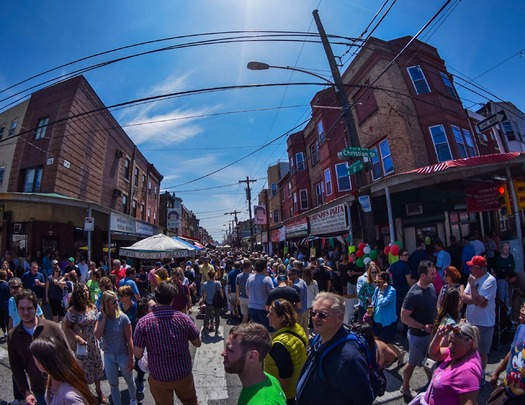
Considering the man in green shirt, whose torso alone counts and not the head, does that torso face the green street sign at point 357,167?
no

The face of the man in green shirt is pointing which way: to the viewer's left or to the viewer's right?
to the viewer's left

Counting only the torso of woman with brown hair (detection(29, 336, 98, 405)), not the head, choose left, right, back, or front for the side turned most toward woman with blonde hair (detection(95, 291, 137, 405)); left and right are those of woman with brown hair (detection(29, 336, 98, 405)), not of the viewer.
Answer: right

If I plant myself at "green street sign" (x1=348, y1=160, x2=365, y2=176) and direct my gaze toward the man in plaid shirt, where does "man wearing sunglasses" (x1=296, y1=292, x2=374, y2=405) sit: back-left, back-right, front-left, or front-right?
front-left

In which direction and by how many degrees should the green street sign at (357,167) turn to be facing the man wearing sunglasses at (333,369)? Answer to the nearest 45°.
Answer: approximately 45° to its left

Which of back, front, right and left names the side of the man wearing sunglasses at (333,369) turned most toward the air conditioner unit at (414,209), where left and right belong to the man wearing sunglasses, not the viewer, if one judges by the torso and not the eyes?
back

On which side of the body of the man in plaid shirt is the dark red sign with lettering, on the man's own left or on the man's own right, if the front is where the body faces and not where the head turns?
on the man's own right

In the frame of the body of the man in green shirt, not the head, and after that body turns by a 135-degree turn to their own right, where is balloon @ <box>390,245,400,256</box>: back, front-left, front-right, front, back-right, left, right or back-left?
front

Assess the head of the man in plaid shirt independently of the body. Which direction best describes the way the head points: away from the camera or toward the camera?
away from the camera

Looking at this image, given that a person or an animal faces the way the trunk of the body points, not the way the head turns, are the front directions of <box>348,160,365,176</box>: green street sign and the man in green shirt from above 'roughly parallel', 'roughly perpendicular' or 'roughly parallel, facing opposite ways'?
roughly parallel

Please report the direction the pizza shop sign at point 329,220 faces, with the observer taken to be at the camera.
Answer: facing the viewer and to the left of the viewer

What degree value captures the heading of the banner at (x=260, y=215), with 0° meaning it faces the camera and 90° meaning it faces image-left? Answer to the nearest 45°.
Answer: approximately 0°

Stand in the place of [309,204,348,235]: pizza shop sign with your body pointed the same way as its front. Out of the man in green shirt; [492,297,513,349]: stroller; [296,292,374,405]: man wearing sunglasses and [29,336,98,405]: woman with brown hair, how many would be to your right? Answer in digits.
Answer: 0

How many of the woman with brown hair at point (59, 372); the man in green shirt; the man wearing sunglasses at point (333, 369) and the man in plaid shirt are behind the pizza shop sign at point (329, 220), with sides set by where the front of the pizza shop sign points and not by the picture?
0
